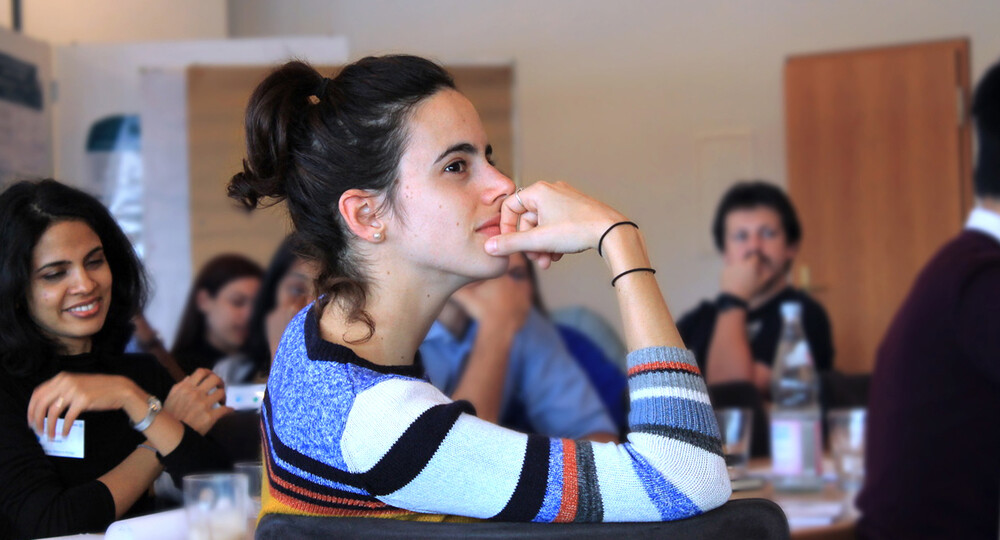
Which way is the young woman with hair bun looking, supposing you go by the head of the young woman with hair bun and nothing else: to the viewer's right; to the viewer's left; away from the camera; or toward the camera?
to the viewer's right

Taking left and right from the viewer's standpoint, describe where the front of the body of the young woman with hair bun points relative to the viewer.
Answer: facing to the right of the viewer

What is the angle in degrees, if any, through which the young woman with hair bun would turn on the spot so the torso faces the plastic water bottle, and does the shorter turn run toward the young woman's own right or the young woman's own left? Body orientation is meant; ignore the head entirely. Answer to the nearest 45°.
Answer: approximately 45° to the young woman's own left

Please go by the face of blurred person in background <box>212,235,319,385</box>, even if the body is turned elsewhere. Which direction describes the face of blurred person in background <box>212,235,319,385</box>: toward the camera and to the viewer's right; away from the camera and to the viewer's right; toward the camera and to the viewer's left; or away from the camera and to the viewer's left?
toward the camera and to the viewer's right

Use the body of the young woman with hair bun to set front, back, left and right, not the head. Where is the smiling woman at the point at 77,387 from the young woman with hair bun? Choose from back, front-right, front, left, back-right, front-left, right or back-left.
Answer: back-left

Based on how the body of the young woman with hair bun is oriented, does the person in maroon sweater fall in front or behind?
in front

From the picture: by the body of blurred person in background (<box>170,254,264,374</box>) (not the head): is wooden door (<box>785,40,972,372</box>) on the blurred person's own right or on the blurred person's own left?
on the blurred person's own left

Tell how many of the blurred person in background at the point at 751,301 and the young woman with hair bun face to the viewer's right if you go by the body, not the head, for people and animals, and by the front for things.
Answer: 1

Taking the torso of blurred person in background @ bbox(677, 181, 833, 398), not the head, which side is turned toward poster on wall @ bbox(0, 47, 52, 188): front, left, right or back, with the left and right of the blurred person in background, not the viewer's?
right
